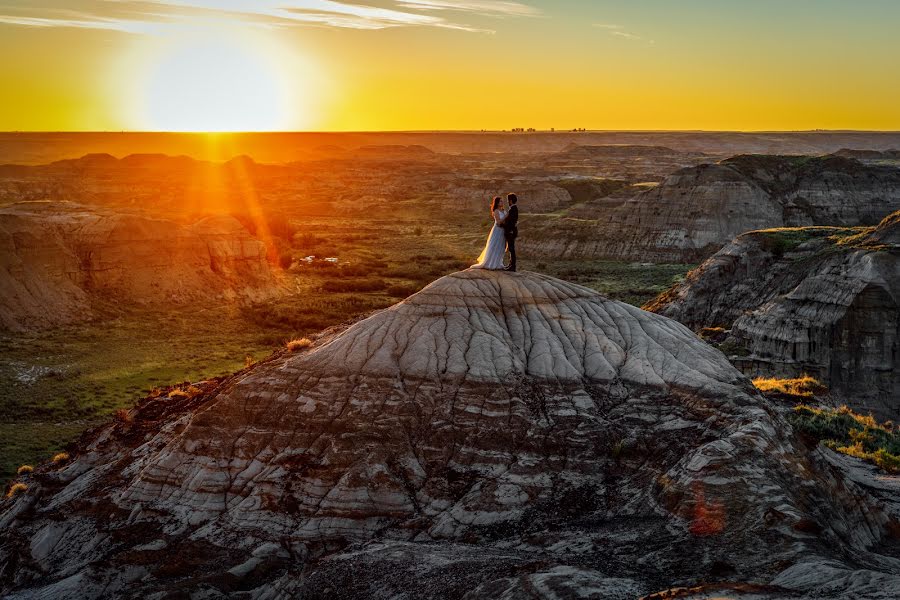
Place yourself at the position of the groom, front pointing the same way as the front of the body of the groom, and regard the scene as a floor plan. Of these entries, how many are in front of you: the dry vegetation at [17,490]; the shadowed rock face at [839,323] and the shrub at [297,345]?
2

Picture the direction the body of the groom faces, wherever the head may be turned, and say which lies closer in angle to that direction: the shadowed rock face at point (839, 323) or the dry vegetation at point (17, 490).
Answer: the dry vegetation

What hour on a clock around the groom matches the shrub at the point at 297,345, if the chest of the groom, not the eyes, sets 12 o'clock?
The shrub is roughly at 12 o'clock from the groom.

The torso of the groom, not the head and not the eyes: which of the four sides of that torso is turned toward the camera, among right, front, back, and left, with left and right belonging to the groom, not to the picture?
left

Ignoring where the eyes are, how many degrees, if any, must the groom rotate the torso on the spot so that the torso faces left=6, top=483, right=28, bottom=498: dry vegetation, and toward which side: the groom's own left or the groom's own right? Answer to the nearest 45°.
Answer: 0° — they already face it

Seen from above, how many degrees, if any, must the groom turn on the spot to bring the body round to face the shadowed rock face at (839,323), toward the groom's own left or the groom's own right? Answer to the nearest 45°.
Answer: approximately 135° to the groom's own right

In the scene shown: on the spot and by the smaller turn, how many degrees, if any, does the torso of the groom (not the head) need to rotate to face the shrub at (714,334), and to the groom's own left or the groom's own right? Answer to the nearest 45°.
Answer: approximately 135° to the groom's own right

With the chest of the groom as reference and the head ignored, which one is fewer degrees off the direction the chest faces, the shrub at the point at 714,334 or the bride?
the bride

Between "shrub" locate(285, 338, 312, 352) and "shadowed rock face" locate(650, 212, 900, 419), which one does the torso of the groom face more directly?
the shrub
